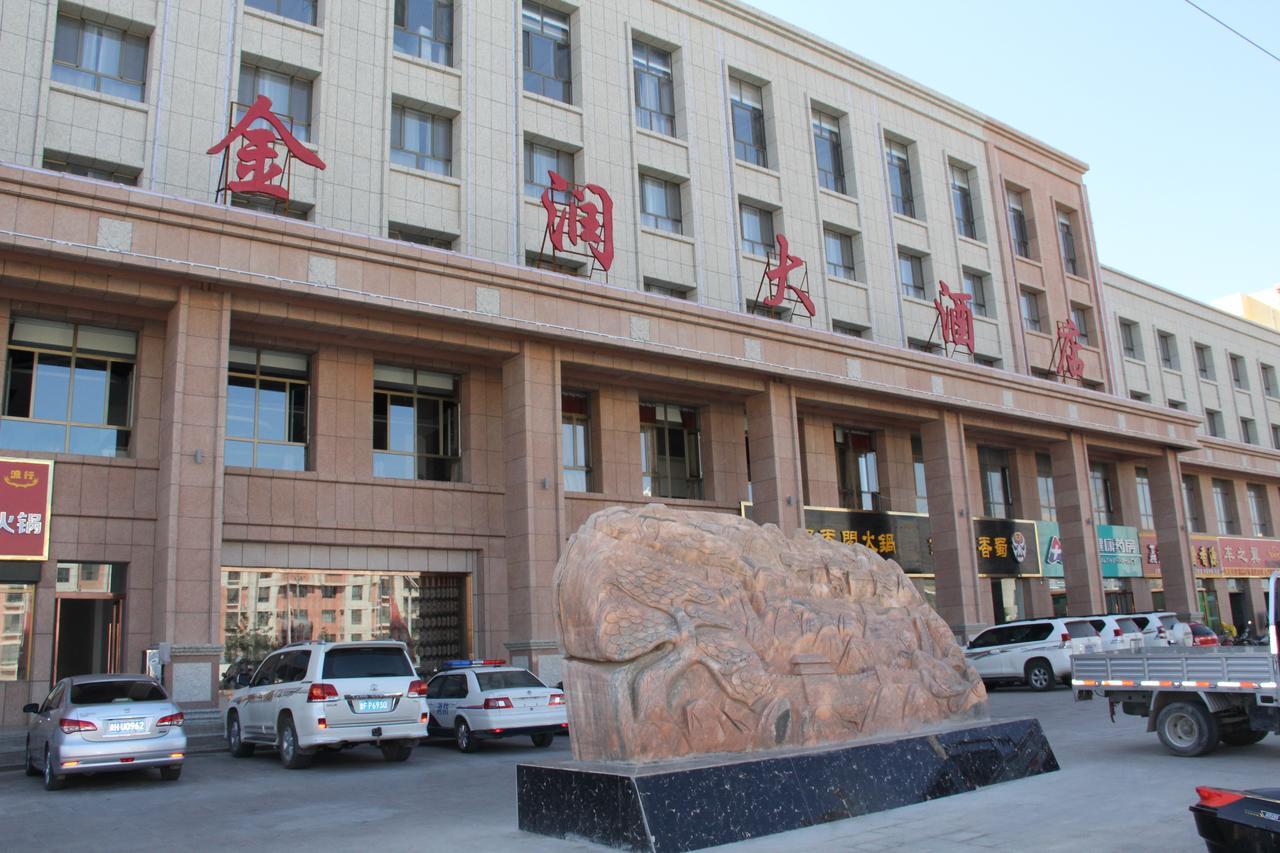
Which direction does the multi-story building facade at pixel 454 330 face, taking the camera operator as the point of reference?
facing the viewer and to the right of the viewer

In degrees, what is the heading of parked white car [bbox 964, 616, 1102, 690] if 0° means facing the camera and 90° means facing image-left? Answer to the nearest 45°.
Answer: approximately 135°

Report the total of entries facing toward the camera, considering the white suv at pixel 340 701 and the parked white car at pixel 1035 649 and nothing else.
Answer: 0

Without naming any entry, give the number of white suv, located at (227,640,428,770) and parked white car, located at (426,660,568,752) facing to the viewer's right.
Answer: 0

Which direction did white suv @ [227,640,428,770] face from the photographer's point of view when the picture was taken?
facing away from the viewer and to the left of the viewer

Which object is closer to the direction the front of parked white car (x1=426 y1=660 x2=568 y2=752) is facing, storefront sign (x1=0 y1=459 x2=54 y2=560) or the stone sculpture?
the storefront sign

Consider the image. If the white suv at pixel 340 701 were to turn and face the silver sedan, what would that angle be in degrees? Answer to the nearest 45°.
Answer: approximately 45° to its left

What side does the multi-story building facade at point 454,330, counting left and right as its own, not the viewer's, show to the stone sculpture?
front

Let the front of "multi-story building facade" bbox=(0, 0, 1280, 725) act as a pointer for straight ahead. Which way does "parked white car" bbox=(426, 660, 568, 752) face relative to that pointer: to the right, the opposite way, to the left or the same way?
the opposite way

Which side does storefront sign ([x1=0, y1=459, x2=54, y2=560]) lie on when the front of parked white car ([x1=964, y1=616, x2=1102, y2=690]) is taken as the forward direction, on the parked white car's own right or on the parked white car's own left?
on the parked white car's own left

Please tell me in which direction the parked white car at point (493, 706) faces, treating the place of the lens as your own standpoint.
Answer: facing away from the viewer and to the left of the viewer

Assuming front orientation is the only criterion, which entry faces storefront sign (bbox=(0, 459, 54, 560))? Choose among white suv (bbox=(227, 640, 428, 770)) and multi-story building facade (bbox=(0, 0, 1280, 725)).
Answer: the white suv
